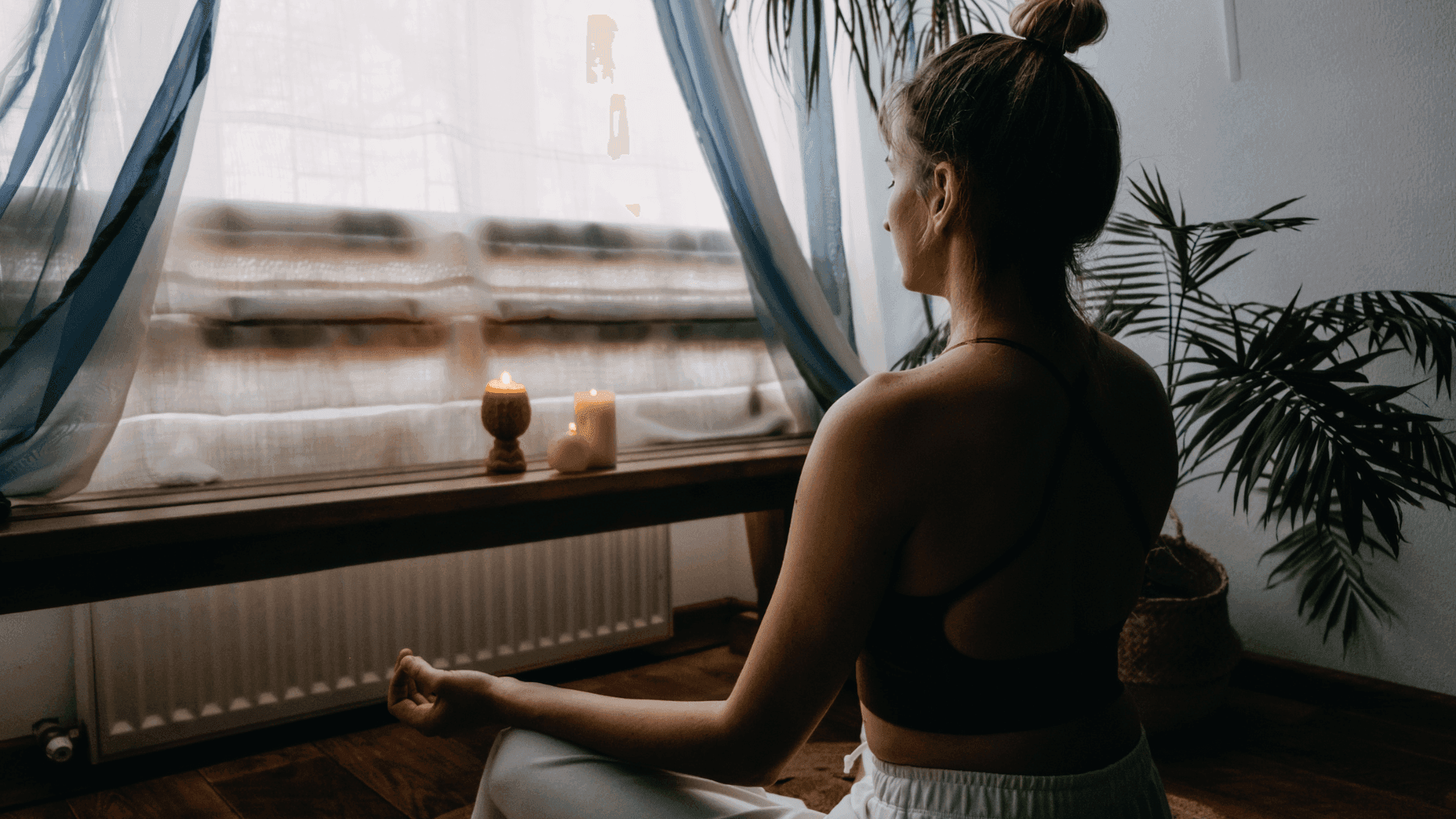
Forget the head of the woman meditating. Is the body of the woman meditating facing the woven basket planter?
no

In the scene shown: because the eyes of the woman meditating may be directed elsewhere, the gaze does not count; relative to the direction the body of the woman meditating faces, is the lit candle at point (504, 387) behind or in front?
in front

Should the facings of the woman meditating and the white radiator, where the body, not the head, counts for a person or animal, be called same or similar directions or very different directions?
very different directions

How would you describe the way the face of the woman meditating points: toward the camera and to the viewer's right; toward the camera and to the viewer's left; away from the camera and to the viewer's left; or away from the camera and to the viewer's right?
away from the camera and to the viewer's left

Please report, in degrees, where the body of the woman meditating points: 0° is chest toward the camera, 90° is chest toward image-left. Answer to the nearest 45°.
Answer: approximately 135°

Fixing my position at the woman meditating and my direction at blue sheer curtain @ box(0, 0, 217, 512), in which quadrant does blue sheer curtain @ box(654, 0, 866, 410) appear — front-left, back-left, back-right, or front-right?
front-right

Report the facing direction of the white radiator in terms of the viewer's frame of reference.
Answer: facing the viewer and to the right of the viewer
